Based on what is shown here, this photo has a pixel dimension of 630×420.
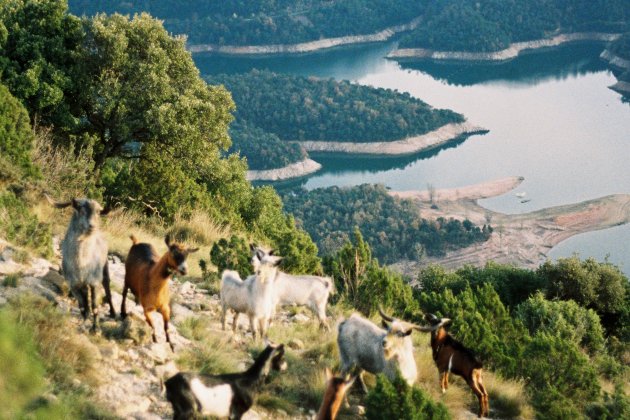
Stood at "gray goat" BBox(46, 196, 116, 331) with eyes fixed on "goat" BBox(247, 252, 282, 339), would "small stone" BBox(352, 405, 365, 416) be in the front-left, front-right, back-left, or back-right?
front-right

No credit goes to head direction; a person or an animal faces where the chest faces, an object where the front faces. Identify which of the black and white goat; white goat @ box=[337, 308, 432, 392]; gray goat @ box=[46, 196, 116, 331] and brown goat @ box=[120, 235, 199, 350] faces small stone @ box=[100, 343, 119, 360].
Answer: gray goat @ box=[46, 196, 116, 331]

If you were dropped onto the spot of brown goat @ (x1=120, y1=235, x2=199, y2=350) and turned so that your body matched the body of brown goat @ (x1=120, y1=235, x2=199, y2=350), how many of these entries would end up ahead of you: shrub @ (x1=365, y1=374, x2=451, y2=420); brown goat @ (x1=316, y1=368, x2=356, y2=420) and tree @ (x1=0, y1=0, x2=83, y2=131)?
2

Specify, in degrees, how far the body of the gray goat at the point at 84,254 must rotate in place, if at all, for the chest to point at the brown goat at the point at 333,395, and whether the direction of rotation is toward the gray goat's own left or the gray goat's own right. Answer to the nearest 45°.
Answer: approximately 45° to the gray goat's own left

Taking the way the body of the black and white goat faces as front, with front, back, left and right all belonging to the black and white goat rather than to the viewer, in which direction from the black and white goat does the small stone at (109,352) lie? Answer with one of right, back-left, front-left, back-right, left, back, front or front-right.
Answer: back-left

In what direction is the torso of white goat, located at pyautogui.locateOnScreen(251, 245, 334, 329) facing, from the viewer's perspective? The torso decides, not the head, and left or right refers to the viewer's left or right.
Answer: facing to the left of the viewer

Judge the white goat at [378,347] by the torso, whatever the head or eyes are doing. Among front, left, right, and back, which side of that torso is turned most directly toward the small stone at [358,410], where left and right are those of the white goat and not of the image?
right

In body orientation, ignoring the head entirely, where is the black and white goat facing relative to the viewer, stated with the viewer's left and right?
facing to the right of the viewer

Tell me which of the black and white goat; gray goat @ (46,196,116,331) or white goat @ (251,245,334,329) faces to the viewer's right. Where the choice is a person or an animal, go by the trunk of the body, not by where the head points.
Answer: the black and white goat

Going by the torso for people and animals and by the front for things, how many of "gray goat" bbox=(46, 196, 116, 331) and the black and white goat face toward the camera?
1

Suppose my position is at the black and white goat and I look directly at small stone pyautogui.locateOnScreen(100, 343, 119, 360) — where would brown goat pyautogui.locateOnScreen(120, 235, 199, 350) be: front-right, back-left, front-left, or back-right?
front-right

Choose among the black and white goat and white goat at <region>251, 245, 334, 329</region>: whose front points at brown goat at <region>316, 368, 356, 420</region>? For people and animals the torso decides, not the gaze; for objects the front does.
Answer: the black and white goat

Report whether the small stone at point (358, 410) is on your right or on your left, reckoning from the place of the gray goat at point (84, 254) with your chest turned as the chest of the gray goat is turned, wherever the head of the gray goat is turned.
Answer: on your left

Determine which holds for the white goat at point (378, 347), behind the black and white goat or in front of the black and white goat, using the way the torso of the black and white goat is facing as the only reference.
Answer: in front

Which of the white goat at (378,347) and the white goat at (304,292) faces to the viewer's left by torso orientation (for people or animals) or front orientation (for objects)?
the white goat at (304,292)

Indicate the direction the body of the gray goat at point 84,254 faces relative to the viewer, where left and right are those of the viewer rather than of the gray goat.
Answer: facing the viewer

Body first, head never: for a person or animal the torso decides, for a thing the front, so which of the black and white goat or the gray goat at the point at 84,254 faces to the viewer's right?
the black and white goat
